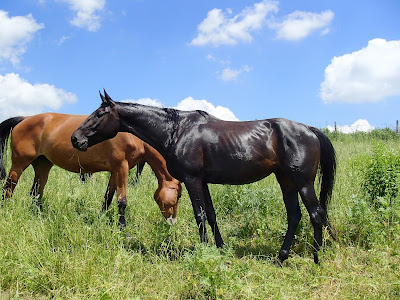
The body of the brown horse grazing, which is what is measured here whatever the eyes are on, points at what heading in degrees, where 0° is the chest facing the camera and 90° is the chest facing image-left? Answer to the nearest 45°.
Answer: approximately 270°

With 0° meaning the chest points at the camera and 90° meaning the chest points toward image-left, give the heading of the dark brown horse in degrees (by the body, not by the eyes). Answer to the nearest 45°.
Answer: approximately 90°

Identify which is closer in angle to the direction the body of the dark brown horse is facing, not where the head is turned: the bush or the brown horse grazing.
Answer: the brown horse grazing

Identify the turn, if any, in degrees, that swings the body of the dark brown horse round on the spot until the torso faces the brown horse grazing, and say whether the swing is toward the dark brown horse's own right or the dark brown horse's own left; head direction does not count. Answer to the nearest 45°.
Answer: approximately 45° to the dark brown horse's own right

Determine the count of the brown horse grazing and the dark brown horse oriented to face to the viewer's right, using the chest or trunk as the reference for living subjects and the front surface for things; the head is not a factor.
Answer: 1

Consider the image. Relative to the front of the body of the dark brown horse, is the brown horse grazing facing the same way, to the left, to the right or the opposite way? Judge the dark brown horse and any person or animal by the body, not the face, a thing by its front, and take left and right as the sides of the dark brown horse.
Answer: the opposite way

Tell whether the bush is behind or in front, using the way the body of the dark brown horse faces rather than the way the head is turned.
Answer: behind
